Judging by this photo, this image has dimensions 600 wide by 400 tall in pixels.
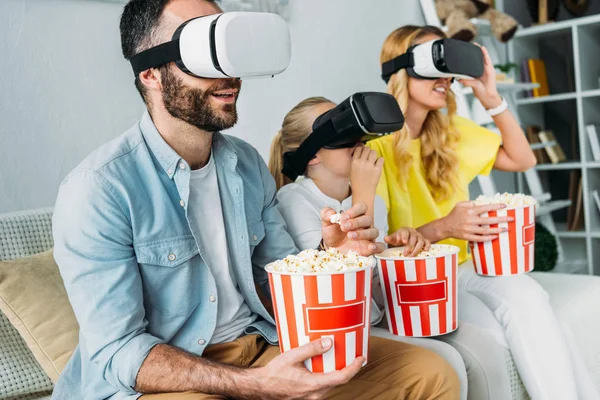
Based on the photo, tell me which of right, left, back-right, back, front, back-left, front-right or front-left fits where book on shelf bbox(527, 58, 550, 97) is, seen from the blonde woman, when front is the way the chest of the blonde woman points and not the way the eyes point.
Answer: back-left

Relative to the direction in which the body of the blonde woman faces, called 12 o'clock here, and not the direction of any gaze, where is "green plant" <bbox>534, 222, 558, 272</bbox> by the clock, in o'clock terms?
The green plant is roughly at 8 o'clock from the blonde woman.

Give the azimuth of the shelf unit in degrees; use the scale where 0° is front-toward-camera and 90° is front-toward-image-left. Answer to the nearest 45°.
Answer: approximately 45°

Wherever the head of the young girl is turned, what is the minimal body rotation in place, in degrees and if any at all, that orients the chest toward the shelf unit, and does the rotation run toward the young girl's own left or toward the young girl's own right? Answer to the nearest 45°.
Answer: approximately 90° to the young girl's own left

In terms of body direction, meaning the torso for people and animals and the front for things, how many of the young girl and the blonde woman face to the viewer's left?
0

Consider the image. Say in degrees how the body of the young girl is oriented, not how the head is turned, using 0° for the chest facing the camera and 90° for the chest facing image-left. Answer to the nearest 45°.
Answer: approximately 315°

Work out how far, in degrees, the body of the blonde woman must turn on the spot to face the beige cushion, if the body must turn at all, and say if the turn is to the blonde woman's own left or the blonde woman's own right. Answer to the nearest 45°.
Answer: approximately 90° to the blonde woman's own right

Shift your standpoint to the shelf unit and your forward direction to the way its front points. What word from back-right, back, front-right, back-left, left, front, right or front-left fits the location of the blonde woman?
front-left
